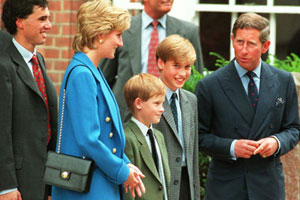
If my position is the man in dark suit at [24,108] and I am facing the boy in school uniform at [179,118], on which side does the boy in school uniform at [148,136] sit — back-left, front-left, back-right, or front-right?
front-right

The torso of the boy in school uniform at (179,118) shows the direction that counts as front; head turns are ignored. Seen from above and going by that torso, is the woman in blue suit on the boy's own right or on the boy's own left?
on the boy's own right

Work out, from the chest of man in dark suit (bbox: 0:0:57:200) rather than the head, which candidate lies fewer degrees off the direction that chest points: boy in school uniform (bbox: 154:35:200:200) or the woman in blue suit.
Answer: the woman in blue suit

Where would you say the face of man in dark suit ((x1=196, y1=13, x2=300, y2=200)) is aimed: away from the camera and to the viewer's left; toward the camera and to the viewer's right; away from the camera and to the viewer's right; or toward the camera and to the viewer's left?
toward the camera and to the viewer's left

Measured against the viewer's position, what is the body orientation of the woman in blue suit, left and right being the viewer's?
facing to the right of the viewer

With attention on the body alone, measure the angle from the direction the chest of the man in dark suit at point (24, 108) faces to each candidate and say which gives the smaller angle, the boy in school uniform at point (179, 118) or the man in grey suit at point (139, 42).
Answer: the boy in school uniform

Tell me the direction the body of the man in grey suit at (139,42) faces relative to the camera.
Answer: toward the camera

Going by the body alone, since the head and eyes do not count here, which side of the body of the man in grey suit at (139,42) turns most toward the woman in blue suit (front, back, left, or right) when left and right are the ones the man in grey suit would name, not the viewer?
front

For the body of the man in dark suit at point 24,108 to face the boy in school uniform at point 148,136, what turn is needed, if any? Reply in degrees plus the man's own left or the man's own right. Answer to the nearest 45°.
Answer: approximately 45° to the man's own left

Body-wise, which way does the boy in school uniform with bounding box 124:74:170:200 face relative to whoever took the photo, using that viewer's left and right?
facing the viewer and to the right of the viewer

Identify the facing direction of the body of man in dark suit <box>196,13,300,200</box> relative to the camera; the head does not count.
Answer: toward the camera

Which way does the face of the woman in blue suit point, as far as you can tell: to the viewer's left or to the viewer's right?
to the viewer's right

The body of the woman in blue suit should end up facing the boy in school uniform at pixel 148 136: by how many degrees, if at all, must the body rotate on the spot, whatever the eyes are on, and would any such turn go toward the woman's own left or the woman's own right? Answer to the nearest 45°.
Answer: approximately 45° to the woman's own left

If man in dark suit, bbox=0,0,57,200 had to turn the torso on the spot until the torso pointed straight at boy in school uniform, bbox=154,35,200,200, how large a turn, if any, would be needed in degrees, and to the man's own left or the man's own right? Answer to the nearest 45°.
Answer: approximately 45° to the man's own left

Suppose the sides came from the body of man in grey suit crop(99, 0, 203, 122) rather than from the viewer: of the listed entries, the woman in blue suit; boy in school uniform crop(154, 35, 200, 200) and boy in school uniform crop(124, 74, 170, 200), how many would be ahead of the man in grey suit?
3
